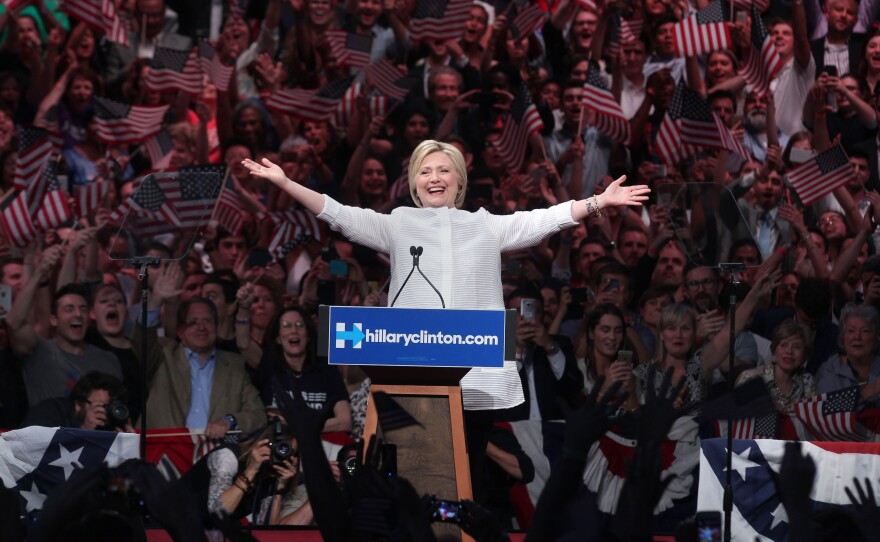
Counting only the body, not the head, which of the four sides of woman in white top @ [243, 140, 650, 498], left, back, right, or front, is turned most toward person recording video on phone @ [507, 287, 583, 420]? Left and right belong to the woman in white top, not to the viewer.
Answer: back

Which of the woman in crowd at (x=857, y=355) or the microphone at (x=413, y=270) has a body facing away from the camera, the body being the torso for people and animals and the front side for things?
the microphone

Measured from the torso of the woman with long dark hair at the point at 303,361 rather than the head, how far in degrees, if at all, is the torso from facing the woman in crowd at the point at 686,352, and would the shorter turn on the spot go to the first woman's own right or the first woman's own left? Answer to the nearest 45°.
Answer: approximately 90° to the first woman's own left

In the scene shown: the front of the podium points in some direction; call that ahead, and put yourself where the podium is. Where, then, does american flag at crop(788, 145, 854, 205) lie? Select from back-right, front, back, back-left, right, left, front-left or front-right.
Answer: back-left

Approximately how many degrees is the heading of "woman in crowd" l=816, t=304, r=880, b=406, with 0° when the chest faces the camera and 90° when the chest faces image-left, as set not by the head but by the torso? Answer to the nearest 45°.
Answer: approximately 0°

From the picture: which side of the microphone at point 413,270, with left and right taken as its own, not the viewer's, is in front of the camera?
back

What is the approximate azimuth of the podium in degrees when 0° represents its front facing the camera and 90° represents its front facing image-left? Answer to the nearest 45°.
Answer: approximately 0°

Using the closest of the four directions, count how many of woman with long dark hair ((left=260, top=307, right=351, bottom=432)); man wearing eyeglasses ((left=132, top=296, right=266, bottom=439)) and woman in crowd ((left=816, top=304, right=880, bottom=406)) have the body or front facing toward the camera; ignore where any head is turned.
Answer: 3
